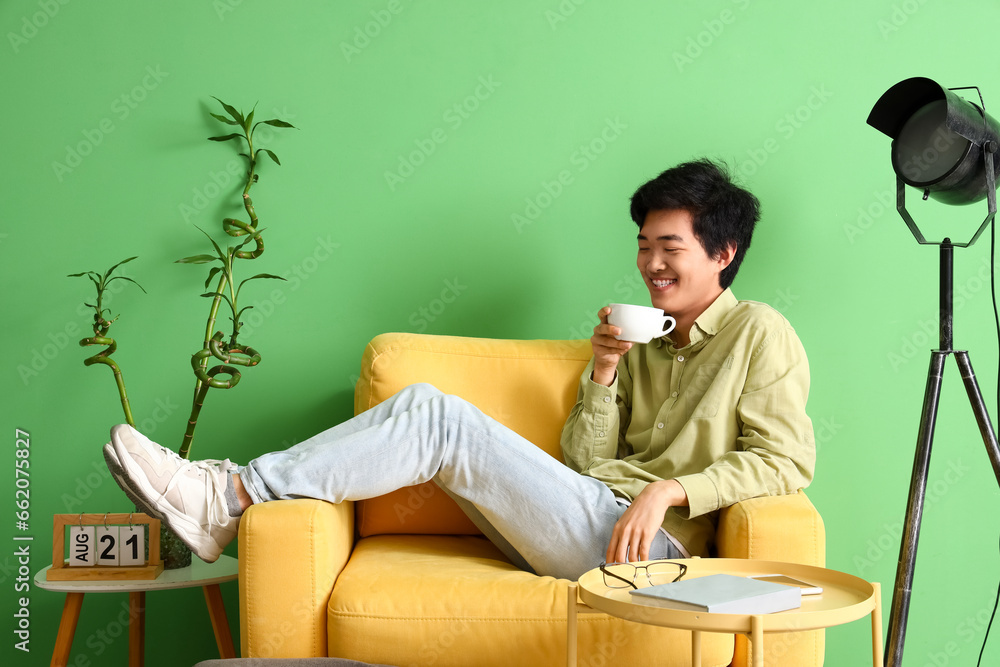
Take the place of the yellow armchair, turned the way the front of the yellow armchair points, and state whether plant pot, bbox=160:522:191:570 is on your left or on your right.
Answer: on your right

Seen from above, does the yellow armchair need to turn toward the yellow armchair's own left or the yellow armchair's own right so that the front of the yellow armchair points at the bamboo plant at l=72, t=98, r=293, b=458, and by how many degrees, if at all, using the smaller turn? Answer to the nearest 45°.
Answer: approximately 135° to the yellow armchair's own right

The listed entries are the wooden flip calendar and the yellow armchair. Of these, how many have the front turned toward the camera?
2

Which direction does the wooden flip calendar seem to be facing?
toward the camera

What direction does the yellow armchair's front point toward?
toward the camera

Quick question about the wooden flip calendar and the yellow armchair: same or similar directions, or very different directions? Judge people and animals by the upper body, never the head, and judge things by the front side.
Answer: same or similar directions

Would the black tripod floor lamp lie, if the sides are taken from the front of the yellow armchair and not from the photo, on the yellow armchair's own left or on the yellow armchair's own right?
on the yellow armchair's own left
